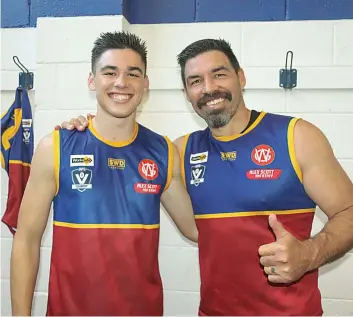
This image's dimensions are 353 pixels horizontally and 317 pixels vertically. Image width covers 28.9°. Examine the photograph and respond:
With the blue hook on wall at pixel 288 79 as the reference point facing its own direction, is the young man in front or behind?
in front

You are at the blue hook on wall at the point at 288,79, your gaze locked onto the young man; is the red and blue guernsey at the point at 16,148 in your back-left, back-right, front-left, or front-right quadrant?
front-right

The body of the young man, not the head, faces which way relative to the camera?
toward the camera

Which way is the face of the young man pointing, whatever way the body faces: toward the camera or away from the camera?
toward the camera

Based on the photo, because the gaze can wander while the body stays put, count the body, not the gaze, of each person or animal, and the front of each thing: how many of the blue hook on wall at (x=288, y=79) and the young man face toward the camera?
2

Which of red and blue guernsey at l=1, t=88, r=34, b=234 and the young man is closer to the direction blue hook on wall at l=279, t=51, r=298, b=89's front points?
the young man

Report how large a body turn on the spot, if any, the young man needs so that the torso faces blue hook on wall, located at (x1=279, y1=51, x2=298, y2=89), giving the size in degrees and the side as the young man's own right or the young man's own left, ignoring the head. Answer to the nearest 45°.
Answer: approximately 135° to the young man's own left

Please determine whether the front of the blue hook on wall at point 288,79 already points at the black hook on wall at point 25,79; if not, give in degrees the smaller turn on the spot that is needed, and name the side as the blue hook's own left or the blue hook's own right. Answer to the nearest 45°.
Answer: approximately 90° to the blue hook's own right

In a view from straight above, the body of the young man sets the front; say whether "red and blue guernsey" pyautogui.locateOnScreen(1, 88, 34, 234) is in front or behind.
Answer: behind

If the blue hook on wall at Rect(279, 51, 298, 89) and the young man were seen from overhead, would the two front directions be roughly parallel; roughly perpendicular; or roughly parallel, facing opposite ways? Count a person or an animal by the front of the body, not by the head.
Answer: roughly parallel
